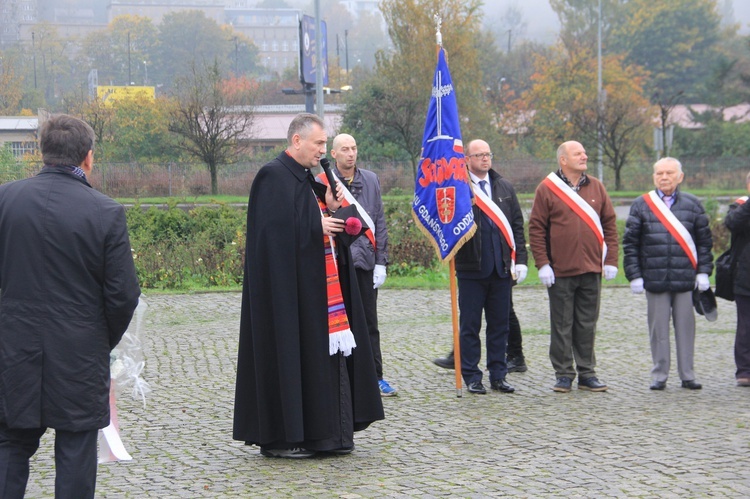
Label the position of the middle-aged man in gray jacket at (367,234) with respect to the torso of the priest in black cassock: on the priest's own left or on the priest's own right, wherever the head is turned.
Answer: on the priest's own left

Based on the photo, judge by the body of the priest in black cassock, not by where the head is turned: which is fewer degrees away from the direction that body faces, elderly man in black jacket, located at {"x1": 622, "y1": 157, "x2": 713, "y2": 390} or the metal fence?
the elderly man in black jacket

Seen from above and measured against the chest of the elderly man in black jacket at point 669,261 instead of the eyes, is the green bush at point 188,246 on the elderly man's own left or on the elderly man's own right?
on the elderly man's own right

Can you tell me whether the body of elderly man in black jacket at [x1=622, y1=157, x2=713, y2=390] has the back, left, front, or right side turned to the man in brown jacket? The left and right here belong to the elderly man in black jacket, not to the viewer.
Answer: right

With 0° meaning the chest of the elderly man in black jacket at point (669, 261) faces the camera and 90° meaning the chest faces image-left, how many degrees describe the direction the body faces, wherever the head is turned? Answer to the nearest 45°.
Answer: approximately 0°

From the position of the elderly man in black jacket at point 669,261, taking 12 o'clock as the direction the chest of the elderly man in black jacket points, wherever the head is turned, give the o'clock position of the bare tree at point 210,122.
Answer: The bare tree is roughly at 5 o'clock from the elderly man in black jacket.
